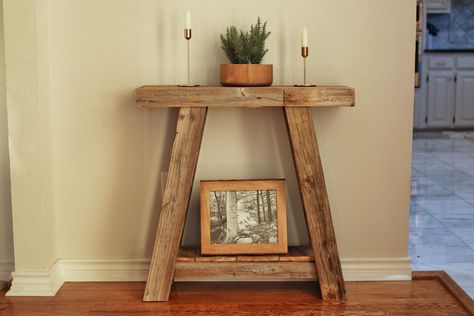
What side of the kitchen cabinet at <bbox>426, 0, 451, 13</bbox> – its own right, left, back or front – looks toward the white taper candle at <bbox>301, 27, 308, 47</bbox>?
front

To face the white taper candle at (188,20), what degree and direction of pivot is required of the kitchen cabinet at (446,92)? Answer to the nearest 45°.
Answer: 0° — it already faces it

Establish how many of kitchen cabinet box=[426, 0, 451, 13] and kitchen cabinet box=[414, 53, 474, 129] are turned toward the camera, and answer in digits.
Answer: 2

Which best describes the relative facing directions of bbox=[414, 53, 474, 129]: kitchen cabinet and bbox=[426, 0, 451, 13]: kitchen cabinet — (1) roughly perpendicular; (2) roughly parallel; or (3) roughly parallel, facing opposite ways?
roughly parallel

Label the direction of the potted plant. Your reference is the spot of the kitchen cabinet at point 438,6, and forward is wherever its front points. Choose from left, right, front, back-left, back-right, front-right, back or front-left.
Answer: front

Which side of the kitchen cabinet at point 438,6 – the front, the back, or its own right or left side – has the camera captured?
front

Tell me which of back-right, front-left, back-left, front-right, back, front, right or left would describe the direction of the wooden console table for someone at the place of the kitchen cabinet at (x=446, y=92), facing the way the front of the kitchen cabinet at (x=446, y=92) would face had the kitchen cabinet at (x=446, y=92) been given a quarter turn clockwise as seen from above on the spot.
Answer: left

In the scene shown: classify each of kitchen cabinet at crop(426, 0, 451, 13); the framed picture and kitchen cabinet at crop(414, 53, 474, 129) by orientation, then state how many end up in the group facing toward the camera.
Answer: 3

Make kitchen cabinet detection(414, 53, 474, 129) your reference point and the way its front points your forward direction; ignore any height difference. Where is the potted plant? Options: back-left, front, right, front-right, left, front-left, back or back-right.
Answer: front

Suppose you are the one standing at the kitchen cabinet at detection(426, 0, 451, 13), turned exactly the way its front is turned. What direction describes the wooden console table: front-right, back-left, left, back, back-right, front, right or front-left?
front

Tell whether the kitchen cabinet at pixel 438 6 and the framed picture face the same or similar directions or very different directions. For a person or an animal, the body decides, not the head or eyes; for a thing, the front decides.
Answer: same or similar directions

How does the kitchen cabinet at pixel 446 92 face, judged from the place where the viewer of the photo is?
facing the viewer

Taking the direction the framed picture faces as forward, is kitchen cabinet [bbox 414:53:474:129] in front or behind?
behind

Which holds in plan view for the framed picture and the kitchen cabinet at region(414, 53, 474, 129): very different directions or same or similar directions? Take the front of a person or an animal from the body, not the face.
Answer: same or similar directions
